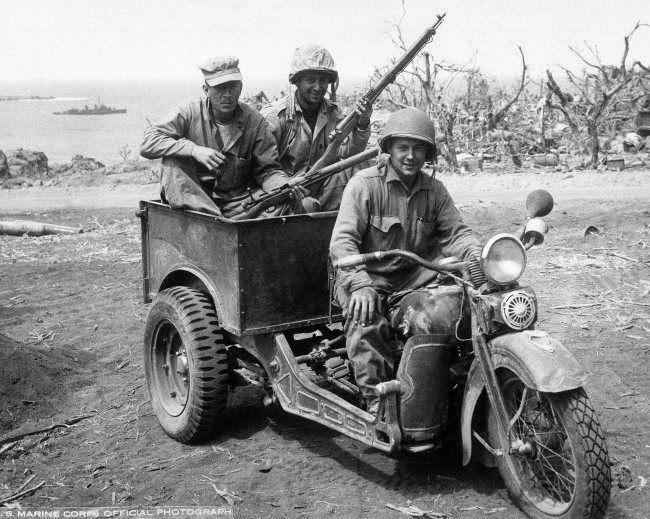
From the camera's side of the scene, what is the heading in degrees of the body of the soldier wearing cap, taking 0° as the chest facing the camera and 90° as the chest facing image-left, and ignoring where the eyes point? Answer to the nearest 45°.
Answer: approximately 0°

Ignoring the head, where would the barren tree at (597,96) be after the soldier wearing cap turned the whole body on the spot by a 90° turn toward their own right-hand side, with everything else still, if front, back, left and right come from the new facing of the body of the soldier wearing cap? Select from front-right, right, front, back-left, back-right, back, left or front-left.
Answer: back-right

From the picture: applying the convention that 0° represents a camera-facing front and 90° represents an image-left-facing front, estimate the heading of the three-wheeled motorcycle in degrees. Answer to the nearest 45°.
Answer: approximately 315°
